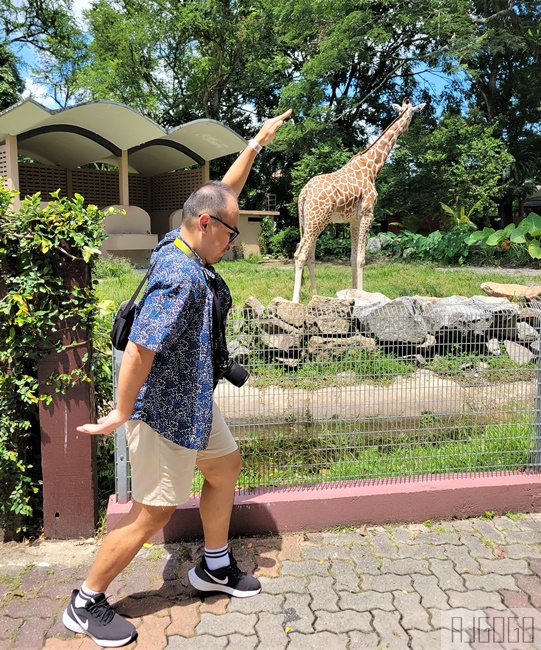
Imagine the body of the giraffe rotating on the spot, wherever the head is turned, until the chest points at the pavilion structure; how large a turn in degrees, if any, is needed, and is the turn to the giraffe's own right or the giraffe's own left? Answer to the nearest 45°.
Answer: approximately 90° to the giraffe's own left

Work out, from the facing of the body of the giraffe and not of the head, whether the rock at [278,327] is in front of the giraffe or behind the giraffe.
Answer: behind

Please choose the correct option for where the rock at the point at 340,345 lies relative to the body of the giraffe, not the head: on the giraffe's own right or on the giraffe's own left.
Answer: on the giraffe's own right

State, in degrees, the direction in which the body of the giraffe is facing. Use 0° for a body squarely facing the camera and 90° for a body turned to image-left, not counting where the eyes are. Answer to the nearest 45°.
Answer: approximately 225°

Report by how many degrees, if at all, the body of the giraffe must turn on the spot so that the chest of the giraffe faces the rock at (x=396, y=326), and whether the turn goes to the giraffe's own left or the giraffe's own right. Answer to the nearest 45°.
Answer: approximately 135° to the giraffe's own right
